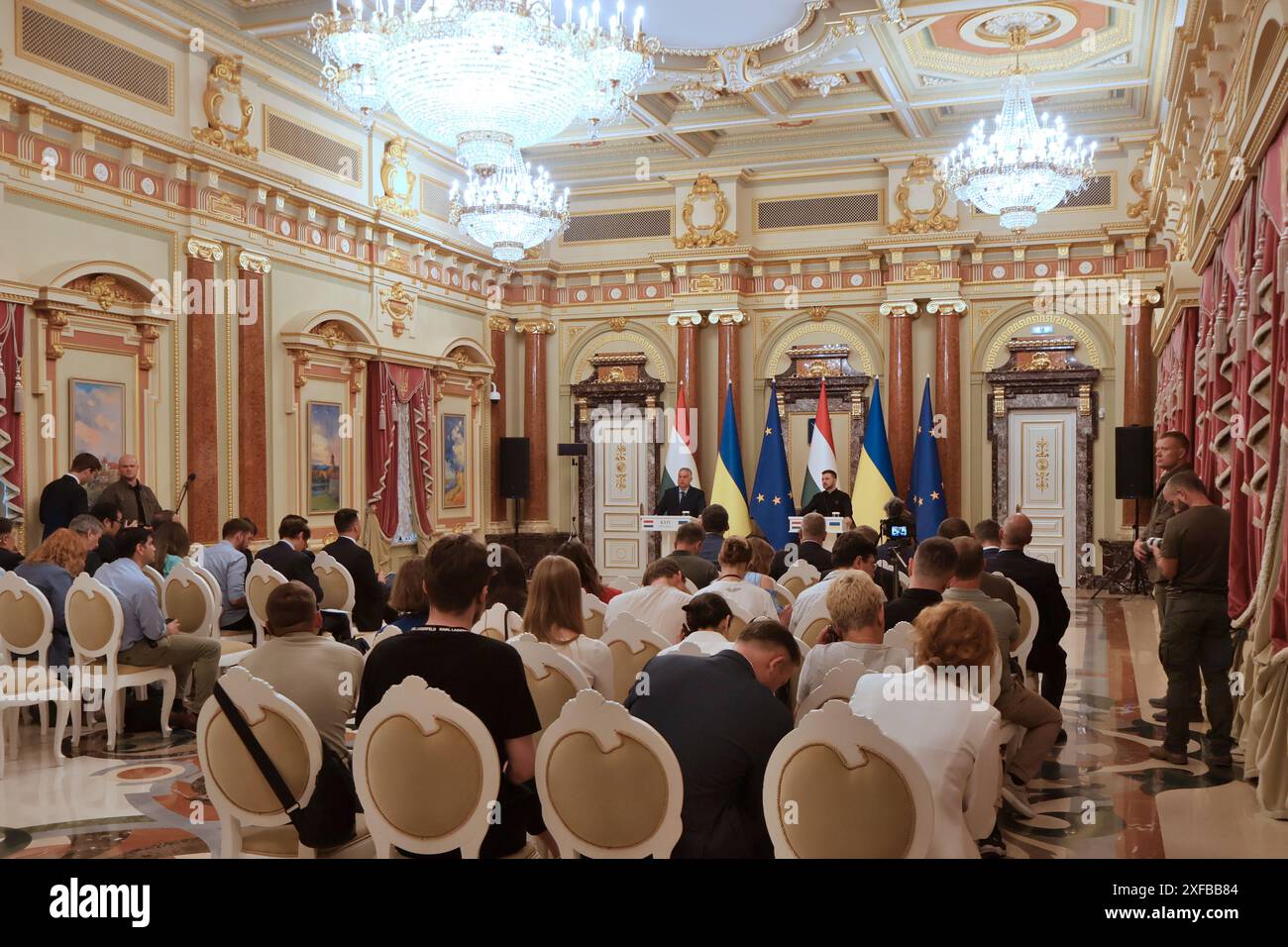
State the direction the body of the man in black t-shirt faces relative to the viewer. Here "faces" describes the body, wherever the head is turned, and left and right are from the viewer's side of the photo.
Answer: facing away from the viewer

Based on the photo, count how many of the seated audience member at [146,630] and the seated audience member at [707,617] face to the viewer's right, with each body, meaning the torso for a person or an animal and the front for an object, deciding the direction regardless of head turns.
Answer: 1

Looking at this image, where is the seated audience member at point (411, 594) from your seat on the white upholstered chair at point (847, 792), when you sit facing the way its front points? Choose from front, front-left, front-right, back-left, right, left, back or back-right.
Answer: front-left

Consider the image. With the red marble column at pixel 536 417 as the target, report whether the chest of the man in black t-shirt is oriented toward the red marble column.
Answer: yes

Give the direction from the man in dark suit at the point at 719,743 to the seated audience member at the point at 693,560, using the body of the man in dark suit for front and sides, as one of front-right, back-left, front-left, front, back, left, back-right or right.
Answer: front-left

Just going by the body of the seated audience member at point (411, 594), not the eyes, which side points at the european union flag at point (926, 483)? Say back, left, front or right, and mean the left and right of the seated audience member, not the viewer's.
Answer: front

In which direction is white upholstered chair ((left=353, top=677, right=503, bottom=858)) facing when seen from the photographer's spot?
facing away from the viewer

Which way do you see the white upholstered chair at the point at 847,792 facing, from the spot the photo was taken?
facing away from the viewer

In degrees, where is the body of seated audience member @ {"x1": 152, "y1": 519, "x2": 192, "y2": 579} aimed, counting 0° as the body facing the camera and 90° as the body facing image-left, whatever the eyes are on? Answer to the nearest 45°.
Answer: approximately 225°

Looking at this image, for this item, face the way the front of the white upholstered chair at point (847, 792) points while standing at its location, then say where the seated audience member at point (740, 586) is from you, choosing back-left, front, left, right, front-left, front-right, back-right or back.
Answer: front

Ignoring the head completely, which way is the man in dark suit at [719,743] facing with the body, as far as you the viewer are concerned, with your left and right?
facing away from the viewer and to the right of the viewer

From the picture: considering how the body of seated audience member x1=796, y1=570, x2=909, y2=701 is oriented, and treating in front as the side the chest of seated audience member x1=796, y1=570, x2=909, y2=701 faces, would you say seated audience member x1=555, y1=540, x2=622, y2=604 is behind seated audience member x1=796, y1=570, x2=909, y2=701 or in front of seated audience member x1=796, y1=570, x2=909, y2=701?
in front

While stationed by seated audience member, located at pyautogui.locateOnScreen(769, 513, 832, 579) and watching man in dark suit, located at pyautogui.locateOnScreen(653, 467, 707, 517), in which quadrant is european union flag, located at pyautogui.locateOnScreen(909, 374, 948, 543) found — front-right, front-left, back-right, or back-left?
front-right

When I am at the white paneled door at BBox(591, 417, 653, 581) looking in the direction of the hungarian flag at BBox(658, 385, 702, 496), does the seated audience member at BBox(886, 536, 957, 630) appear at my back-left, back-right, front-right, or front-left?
front-right

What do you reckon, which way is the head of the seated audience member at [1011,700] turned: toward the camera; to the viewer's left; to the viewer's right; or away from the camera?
away from the camera

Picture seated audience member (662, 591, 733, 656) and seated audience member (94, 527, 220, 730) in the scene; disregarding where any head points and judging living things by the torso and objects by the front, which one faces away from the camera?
seated audience member (662, 591, 733, 656)

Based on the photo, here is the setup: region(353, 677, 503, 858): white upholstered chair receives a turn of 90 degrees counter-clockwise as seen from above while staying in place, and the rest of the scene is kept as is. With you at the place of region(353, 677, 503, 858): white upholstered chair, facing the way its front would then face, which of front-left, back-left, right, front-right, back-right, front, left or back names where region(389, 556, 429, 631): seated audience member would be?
right

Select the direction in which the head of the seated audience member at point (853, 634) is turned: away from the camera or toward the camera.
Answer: away from the camera

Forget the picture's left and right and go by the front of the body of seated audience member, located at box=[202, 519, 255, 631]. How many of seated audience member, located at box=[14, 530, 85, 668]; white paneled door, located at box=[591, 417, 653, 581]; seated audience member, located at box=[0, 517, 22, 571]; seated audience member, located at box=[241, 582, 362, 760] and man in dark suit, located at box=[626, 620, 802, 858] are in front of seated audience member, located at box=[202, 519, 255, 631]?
1

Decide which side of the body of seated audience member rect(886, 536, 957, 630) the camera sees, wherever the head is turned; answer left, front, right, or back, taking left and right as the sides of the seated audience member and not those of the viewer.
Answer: back

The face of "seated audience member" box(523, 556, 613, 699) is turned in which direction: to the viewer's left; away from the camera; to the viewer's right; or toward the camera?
away from the camera
